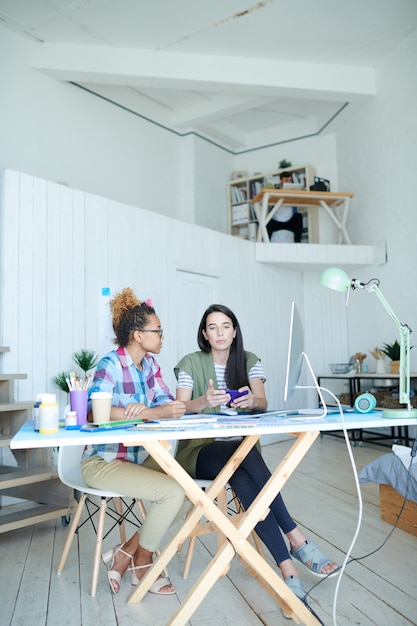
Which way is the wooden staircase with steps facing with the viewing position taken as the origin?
facing the viewer and to the right of the viewer

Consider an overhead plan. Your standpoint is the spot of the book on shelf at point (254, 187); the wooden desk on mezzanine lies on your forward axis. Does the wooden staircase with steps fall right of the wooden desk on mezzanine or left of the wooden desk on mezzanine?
right

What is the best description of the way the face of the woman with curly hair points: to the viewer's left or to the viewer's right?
to the viewer's right

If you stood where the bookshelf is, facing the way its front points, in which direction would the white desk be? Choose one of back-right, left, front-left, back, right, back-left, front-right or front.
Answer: front-left

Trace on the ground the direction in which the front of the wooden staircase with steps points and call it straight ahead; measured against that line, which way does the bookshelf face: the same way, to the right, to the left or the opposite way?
to the right

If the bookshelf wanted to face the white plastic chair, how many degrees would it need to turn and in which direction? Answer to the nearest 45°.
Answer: approximately 45° to its left

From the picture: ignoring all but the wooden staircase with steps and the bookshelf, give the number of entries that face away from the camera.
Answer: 0

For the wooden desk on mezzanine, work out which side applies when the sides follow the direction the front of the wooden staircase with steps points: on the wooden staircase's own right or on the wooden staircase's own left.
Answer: on the wooden staircase's own left

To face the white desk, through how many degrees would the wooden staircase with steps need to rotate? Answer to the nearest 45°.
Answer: approximately 45° to its right

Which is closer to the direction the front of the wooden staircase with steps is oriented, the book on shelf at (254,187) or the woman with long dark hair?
the woman with long dark hair

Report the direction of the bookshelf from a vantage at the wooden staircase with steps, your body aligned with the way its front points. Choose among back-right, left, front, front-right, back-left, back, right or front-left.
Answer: left

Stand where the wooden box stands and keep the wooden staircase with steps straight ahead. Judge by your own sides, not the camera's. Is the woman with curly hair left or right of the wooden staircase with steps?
left

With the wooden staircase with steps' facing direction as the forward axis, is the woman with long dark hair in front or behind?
in front
